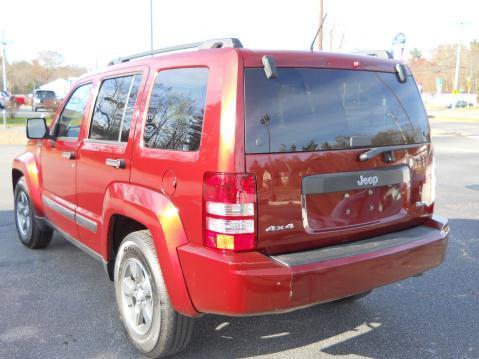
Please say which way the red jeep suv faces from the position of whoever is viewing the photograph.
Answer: facing away from the viewer and to the left of the viewer

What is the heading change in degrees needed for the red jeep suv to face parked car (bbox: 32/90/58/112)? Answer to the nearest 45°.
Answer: approximately 45° to its right
